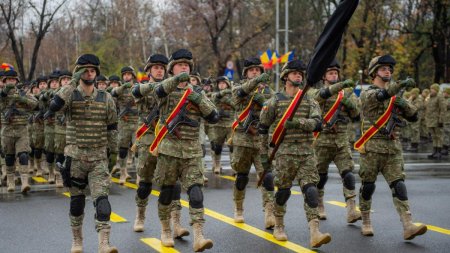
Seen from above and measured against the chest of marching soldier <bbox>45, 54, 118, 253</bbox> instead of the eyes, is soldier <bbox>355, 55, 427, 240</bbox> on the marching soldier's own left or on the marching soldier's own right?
on the marching soldier's own left

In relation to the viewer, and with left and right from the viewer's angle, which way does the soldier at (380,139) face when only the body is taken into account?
facing the viewer and to the right of the viewer

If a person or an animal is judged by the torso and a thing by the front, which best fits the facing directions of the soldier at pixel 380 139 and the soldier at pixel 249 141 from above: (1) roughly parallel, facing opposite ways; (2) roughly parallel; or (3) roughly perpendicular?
roughly parallel

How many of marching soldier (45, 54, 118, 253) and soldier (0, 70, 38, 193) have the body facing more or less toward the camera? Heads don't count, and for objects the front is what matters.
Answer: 2

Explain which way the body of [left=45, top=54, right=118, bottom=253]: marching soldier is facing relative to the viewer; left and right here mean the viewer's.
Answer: facing the viewer

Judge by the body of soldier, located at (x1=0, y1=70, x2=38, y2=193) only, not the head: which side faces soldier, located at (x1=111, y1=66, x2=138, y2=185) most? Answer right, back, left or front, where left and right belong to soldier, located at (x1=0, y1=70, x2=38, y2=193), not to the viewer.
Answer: left

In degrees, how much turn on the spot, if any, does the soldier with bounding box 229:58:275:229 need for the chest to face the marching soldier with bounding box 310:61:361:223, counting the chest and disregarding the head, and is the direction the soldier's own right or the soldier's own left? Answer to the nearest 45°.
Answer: approximately 45° to the soldier's own left

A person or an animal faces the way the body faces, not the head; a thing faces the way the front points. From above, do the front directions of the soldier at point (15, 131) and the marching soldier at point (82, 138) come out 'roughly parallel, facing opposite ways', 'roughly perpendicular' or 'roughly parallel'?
roughly parallel

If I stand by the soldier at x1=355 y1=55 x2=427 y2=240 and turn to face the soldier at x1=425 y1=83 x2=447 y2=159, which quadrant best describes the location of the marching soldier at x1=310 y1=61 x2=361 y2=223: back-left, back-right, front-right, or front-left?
front-left

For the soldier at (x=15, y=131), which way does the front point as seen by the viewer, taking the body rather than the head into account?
toward the camera

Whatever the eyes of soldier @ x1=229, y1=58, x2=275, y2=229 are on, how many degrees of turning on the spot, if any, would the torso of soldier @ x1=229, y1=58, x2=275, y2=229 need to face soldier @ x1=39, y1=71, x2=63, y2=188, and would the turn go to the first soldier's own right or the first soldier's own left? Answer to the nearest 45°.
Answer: approximately 180°
